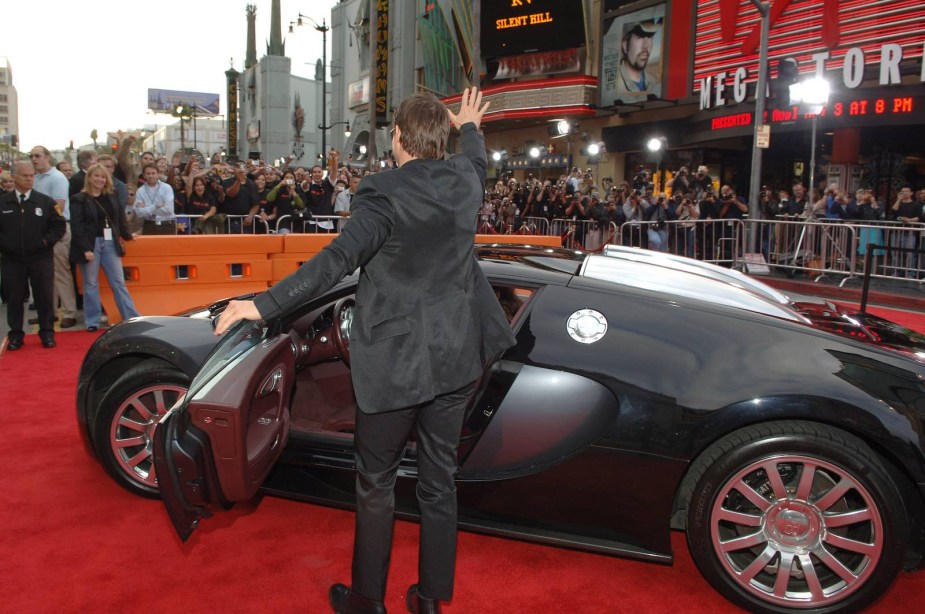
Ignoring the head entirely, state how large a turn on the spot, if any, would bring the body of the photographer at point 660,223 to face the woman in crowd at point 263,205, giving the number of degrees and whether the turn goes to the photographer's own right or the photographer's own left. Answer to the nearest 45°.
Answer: approximately 45° to the photographer's own right

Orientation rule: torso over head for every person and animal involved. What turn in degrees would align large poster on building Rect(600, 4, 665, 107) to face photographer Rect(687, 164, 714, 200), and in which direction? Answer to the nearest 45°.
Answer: approximately 45° to its left

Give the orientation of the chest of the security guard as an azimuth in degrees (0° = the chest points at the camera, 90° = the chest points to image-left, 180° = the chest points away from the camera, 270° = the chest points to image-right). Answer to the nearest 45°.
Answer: approximately 0°

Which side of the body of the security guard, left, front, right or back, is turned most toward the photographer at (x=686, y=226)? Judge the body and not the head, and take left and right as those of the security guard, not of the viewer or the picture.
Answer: left

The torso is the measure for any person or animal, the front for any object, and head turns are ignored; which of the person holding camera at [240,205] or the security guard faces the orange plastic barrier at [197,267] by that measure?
the person holding camera

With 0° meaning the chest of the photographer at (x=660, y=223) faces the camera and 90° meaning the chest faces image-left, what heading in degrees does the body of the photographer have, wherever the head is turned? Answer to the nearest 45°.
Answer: approximately 0°

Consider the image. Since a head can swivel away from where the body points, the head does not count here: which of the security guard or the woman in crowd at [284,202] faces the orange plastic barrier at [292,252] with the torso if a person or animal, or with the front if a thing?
the woman in crowd
